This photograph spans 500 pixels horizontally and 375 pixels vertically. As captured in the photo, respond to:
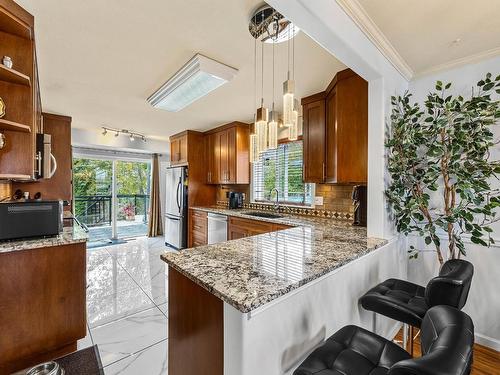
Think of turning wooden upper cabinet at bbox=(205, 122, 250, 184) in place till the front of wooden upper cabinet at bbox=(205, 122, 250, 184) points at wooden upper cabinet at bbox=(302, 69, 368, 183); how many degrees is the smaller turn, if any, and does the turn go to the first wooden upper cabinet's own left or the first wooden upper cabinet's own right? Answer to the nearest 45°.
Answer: approximately 90° to the first wooden upper cabinet's own left

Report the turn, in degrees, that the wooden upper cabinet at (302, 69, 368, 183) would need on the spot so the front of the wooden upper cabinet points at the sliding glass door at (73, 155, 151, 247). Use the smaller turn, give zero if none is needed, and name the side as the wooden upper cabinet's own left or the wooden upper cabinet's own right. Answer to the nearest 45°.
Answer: approximately 45° to the wooden upper cabinet's own right

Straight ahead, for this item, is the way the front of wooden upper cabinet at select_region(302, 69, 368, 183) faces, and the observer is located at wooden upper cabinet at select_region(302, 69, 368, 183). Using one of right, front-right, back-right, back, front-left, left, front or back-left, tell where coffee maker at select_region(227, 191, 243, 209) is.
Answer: right

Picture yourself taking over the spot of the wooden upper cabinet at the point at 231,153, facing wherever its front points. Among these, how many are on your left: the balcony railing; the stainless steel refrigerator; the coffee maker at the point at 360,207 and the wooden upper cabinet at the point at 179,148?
1

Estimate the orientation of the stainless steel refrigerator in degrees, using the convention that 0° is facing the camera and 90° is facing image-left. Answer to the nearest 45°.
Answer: approximately 45°

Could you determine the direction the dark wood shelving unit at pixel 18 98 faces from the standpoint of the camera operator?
facing the viewer and to the right of the viewer

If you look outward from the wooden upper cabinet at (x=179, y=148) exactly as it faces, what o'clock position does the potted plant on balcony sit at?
The potted plant on balcony is roughly at 3 o'clock from the wooden upper cabinet.

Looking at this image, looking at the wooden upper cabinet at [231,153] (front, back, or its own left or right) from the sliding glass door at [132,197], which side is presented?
right

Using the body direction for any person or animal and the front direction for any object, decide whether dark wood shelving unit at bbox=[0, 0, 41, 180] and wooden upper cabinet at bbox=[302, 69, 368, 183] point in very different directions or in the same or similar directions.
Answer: very different directions

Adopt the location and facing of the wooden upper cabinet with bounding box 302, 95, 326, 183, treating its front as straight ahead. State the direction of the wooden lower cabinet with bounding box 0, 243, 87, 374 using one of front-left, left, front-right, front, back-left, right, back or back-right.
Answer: front

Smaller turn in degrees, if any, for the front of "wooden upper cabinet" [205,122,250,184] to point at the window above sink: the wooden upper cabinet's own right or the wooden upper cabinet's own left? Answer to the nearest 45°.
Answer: approximately 90° to the wooden upper cabinet's own left

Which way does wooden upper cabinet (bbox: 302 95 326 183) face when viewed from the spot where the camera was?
facing the viewer and to the left of the viewer
